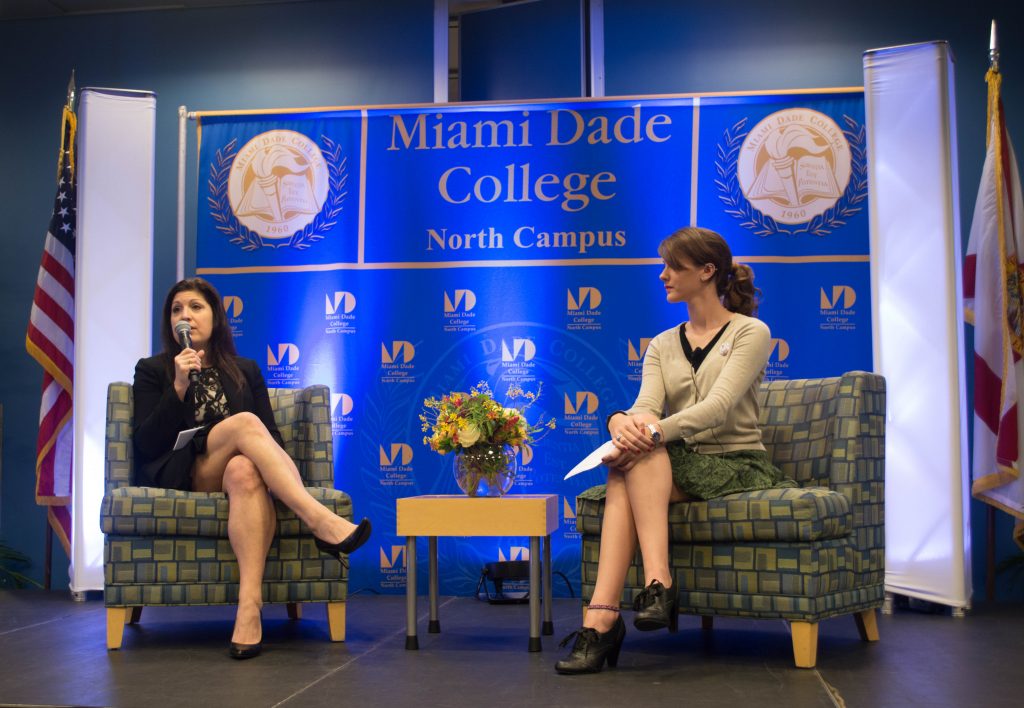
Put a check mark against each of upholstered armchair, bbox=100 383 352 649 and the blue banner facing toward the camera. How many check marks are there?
2

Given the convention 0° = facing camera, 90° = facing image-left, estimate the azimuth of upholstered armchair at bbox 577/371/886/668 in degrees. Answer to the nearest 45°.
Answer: approximately 45°

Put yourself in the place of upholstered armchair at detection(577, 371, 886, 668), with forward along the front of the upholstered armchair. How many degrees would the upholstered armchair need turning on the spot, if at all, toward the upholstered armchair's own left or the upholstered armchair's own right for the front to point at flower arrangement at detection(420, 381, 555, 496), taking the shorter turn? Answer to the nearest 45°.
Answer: approximately 45° to the upholstered armchair's own right

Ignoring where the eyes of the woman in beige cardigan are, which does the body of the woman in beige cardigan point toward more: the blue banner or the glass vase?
the glass vase

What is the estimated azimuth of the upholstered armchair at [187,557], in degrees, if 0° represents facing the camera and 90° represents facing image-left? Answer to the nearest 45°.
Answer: approximately 0°

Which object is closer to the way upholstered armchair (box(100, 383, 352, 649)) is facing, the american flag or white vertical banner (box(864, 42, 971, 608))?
the white vertical banner

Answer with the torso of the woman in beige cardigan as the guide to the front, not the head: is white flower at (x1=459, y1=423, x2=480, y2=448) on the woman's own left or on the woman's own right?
on the woman's own right

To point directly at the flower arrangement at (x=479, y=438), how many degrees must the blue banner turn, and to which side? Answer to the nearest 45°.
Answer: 0° — it already faces it

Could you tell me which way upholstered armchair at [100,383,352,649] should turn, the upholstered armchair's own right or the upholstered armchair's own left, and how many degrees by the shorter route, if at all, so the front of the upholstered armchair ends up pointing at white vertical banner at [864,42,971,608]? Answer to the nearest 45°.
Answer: approximately 90° to the upholstered armchair's own left

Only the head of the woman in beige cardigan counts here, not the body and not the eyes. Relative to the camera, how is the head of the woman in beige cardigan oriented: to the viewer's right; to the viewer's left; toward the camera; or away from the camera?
to the viewer's left
